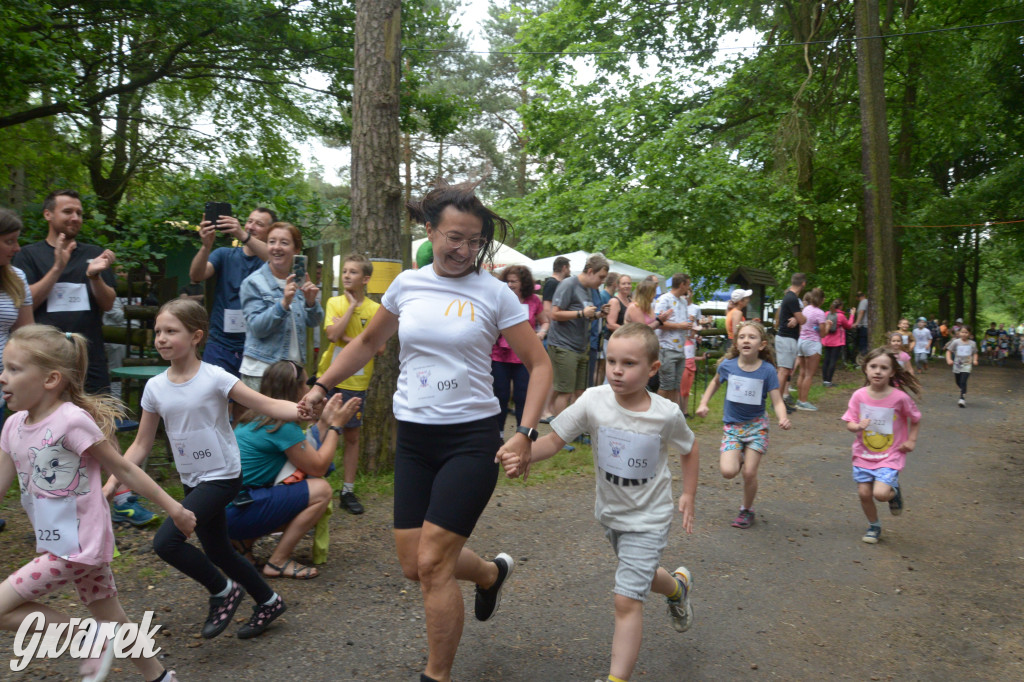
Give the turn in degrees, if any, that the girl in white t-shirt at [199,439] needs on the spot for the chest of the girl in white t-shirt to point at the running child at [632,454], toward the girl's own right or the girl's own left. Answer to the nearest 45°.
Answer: approximately 90° to the girl's own left

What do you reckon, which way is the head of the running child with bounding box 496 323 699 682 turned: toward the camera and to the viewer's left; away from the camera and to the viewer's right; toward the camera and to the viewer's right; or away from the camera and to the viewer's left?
toward the camera and to the viewer's left

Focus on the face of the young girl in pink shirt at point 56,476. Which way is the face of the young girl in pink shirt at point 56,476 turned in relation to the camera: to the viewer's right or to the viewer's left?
to the viewer's left

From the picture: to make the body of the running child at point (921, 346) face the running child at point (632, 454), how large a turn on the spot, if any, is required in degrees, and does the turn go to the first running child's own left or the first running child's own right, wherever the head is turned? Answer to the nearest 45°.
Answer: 0° — they already face them

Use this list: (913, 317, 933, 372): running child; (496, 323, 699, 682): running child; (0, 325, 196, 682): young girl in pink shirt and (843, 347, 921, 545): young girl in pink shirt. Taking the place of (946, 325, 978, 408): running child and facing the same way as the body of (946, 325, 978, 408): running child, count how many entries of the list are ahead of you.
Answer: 3

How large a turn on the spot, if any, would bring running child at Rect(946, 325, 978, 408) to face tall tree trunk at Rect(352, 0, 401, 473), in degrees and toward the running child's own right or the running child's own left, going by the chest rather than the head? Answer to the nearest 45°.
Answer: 0° — they already face it

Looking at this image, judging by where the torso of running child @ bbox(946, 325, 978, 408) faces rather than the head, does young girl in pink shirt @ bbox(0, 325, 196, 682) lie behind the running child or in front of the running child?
in front

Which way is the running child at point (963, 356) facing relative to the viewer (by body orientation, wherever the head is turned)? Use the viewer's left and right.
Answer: facing the viewer

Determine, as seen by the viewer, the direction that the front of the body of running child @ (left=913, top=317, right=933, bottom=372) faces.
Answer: toward the camera

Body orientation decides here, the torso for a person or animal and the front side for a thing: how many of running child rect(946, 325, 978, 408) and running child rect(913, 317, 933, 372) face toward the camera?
2
